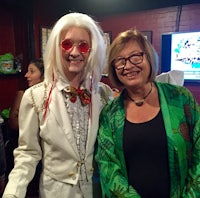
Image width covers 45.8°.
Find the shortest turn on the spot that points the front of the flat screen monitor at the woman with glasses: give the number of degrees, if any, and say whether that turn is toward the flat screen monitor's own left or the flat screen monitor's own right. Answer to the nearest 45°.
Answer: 0° — it already faces them

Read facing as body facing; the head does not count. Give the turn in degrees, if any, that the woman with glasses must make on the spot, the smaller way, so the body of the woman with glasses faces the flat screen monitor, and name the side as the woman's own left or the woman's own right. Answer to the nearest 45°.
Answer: approximately 180°

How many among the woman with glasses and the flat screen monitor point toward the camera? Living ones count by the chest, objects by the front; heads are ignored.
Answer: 2

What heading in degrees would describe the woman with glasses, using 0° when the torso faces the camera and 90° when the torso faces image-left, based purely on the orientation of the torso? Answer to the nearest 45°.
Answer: approximately 0°

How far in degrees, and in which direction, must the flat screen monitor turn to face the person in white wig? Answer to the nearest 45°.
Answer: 0° — it already faces them
